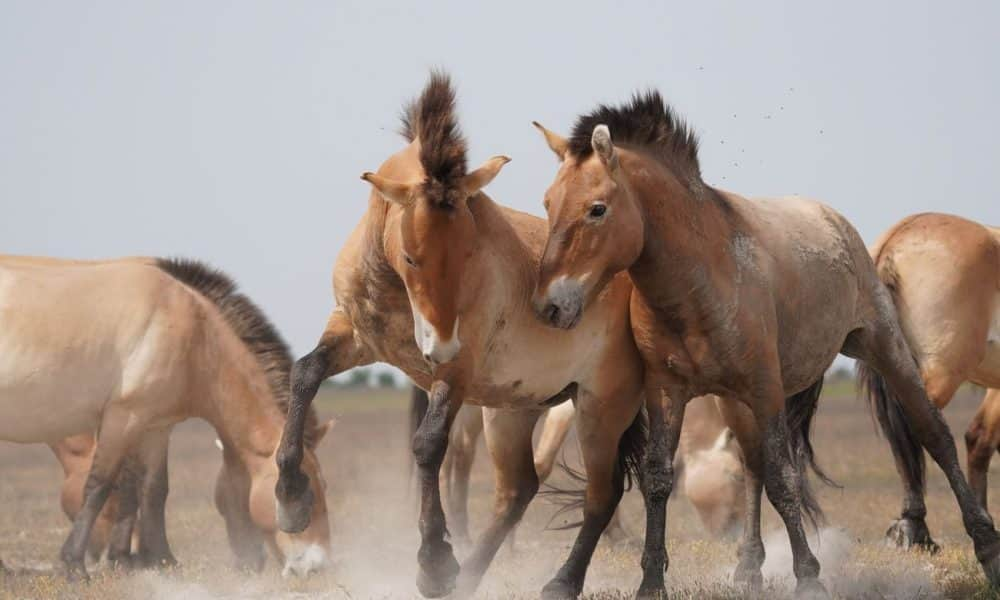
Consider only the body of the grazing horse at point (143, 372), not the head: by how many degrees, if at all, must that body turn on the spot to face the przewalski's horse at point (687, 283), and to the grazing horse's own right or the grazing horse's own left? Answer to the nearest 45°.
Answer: approximately 45° to the grazing horse's own right

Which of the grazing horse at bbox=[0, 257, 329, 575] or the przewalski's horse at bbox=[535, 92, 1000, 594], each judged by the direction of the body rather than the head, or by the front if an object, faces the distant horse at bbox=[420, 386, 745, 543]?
the grazing horse

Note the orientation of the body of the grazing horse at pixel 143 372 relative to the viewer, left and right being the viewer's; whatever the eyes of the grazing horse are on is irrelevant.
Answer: facing to the right of the viewer

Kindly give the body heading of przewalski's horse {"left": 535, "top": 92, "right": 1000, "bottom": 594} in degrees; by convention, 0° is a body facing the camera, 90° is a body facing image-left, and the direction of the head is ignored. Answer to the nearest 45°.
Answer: approximately 45°

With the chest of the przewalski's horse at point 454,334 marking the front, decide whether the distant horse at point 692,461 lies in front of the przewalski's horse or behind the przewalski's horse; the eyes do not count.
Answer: behind

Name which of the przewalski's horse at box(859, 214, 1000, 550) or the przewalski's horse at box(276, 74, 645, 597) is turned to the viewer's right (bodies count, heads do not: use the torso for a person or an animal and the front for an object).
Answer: the przewalski's horse at box(859, 214, 1000, 550)

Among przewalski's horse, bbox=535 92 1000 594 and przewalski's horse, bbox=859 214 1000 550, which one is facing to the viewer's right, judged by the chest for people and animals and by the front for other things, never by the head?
przewalski's horse, bbox=859 214 1000 550

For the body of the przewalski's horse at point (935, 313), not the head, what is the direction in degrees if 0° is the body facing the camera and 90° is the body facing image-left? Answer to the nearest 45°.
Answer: approximately 270°

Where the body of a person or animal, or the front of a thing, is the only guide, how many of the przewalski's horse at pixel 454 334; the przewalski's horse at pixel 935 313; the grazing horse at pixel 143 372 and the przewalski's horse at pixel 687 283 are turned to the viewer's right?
2

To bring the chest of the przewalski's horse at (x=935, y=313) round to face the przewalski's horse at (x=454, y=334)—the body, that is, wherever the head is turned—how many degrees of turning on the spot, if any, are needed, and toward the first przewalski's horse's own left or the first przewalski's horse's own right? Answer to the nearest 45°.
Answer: approximately 135° to the first przewalski's horse's own right

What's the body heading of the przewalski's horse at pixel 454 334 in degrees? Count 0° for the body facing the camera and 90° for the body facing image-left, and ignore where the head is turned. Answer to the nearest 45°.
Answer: approximately 45°

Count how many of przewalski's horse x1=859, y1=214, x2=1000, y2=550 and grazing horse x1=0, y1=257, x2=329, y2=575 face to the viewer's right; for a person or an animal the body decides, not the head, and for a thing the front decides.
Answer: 2

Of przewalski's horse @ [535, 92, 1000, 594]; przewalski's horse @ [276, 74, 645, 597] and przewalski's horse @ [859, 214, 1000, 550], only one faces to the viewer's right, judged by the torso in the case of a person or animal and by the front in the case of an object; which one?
przewalski's horse @ [859, 214, 1000, 550]

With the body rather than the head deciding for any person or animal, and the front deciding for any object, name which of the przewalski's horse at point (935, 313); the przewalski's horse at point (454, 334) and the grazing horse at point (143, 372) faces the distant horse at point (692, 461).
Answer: the grazing horse
